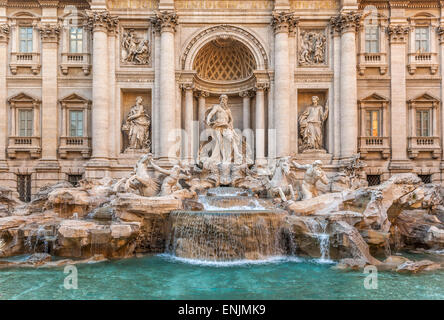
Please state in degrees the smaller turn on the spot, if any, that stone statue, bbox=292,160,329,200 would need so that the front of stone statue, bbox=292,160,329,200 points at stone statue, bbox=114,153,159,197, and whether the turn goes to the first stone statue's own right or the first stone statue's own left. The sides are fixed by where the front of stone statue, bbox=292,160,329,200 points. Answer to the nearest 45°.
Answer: approximately 135° to the first stone statue's own right

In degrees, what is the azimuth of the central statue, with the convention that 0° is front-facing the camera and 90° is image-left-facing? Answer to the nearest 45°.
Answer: approximately 0°

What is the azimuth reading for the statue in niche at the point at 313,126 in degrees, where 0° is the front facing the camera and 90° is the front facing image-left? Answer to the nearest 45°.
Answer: approximately 0°

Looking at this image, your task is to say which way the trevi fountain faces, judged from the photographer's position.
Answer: facing the viewer

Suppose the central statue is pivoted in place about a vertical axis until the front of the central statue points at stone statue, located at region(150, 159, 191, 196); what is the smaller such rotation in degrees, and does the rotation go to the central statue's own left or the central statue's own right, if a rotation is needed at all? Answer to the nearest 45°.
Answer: approximately 45° to the central statue's own right

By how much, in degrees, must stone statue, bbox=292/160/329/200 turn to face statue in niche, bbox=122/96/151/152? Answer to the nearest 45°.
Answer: approximately 135° to its right

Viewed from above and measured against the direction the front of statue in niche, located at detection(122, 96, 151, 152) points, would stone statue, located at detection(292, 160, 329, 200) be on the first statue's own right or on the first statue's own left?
on the first statue's own left

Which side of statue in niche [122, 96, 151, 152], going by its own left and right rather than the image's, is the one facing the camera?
front

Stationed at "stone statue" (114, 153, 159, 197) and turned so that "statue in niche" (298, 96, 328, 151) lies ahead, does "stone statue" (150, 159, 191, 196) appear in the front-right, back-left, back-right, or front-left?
front-right
